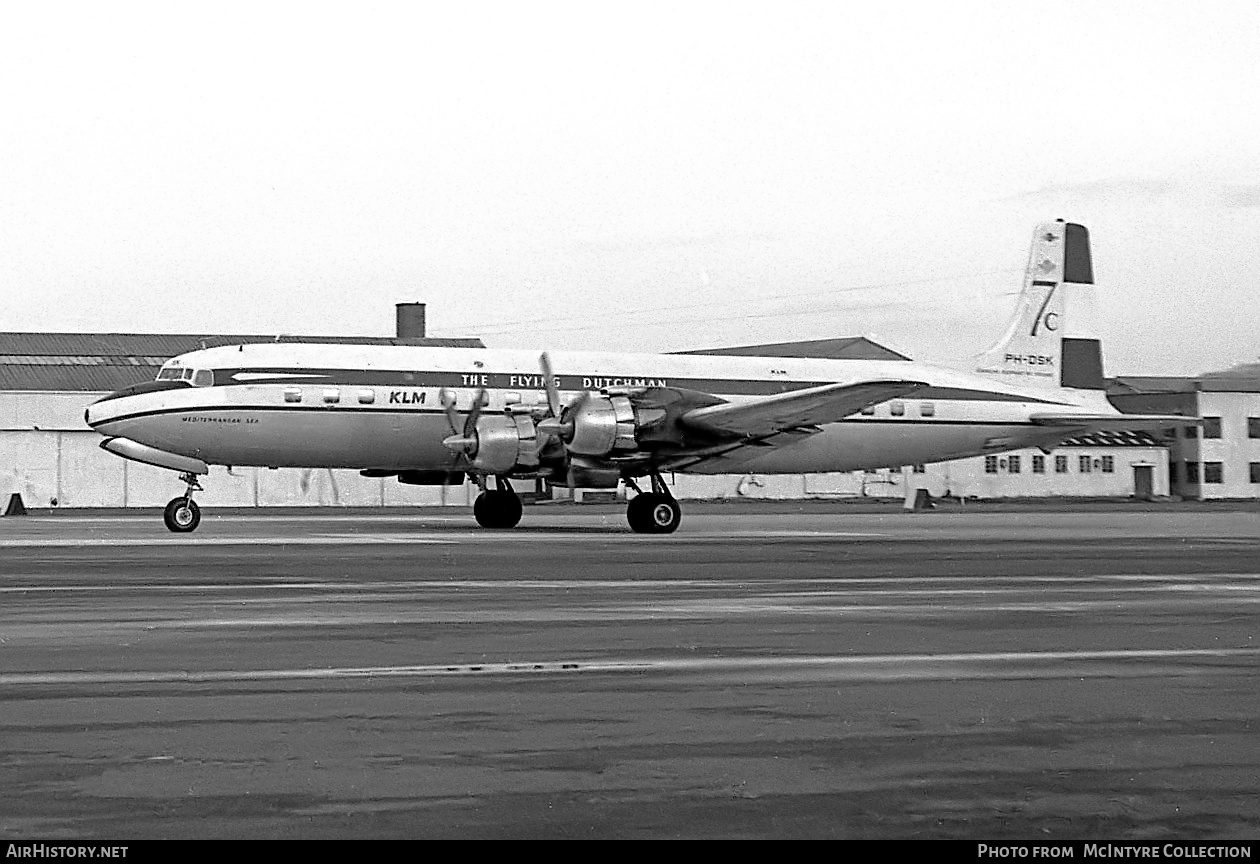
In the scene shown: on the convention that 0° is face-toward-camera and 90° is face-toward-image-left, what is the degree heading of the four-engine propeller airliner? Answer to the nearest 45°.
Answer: approximately 90°
